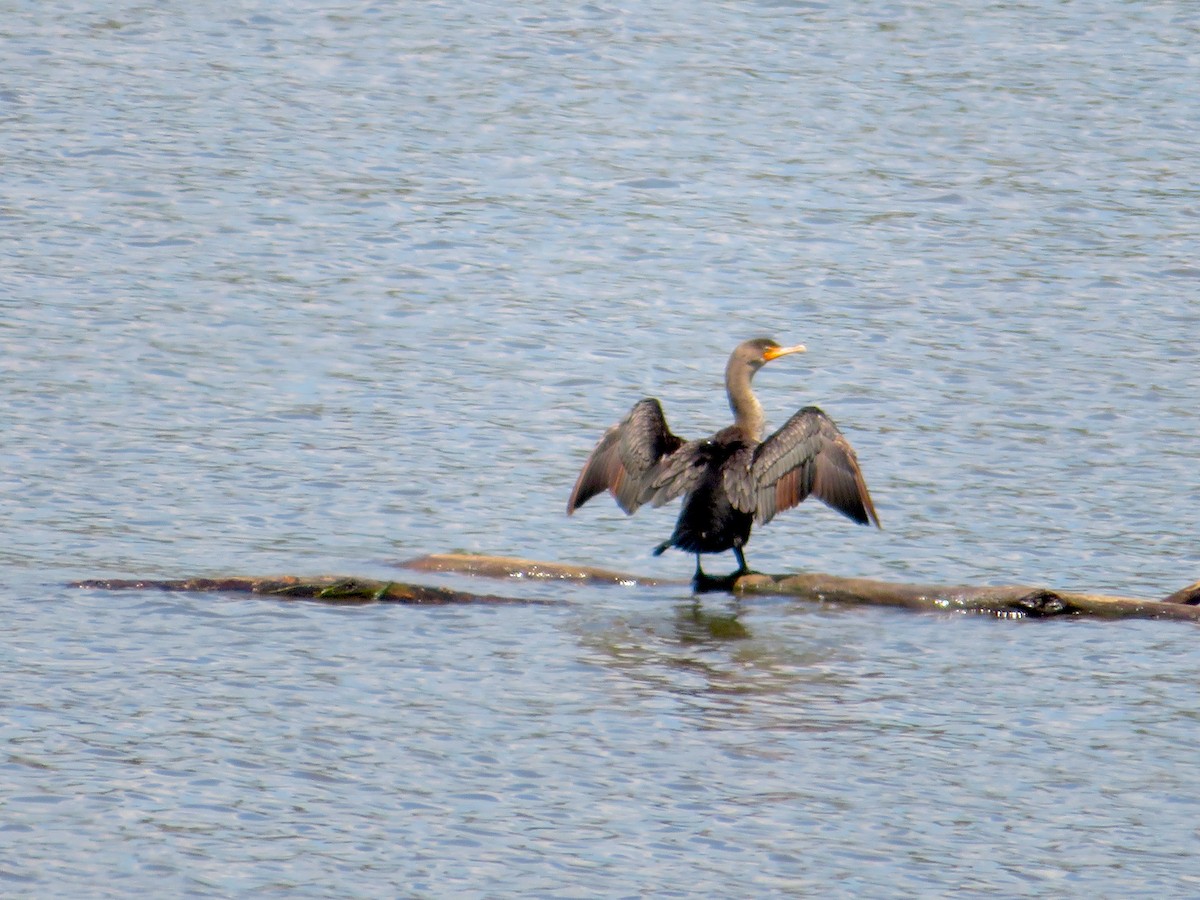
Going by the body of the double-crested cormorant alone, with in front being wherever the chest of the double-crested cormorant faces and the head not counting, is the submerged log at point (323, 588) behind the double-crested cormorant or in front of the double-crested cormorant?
behind

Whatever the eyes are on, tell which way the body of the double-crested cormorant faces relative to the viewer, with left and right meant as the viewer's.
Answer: facing away from the viewer and to the right of the viewer
